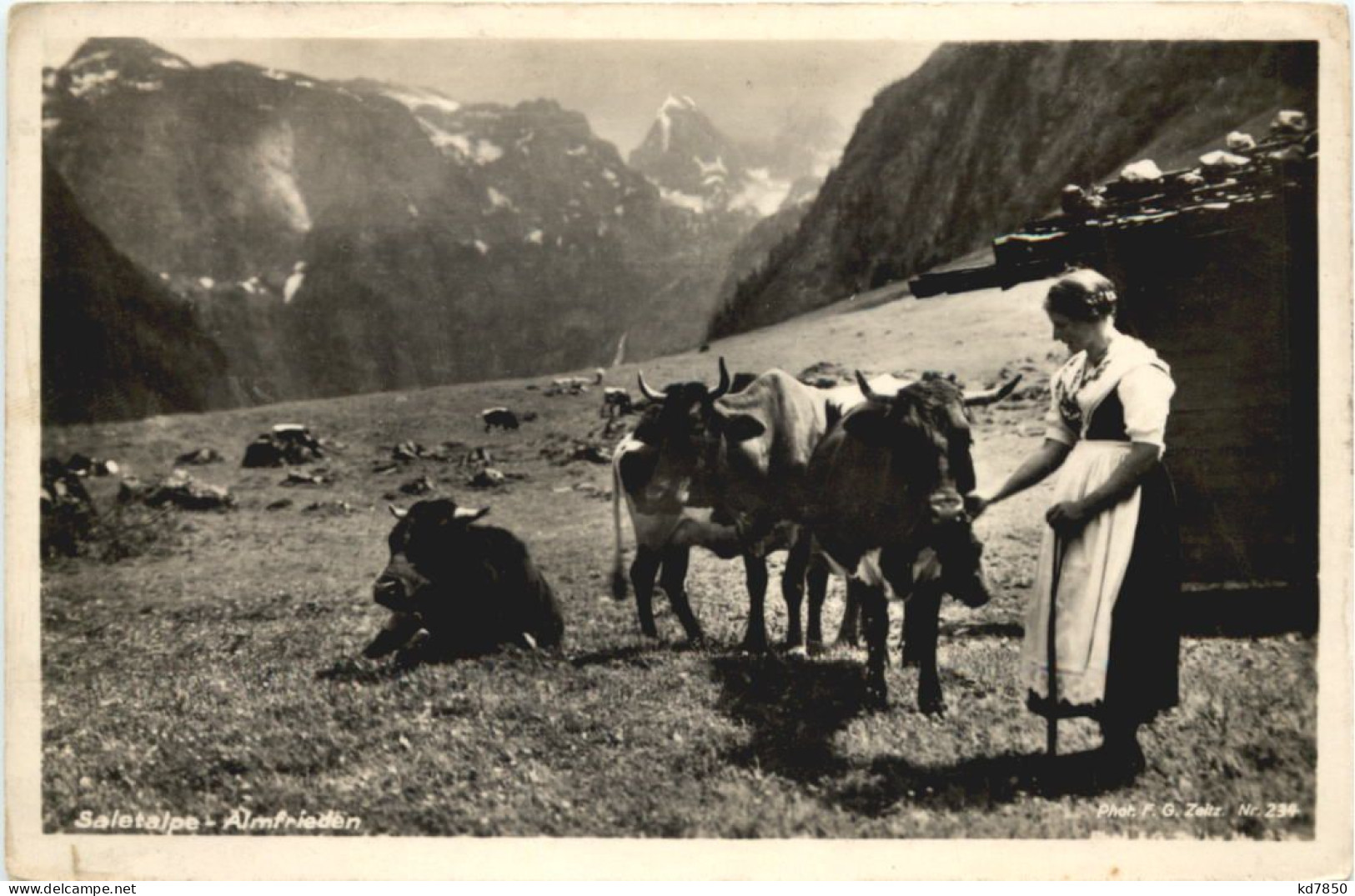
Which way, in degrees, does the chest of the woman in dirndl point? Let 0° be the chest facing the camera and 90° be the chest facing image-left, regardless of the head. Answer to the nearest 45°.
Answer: approximately 45°

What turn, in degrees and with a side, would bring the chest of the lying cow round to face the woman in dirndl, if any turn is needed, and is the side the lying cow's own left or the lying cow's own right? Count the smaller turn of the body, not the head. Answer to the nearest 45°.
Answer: approximately 90° to the lying cow's own left

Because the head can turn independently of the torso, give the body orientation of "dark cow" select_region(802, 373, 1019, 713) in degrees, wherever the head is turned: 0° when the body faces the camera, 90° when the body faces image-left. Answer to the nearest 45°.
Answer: approximately 315°

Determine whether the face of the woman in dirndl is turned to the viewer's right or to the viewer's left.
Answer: to the viewer's left

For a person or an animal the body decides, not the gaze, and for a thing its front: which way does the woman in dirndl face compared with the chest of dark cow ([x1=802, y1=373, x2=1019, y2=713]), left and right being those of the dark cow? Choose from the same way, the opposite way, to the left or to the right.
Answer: to the right
